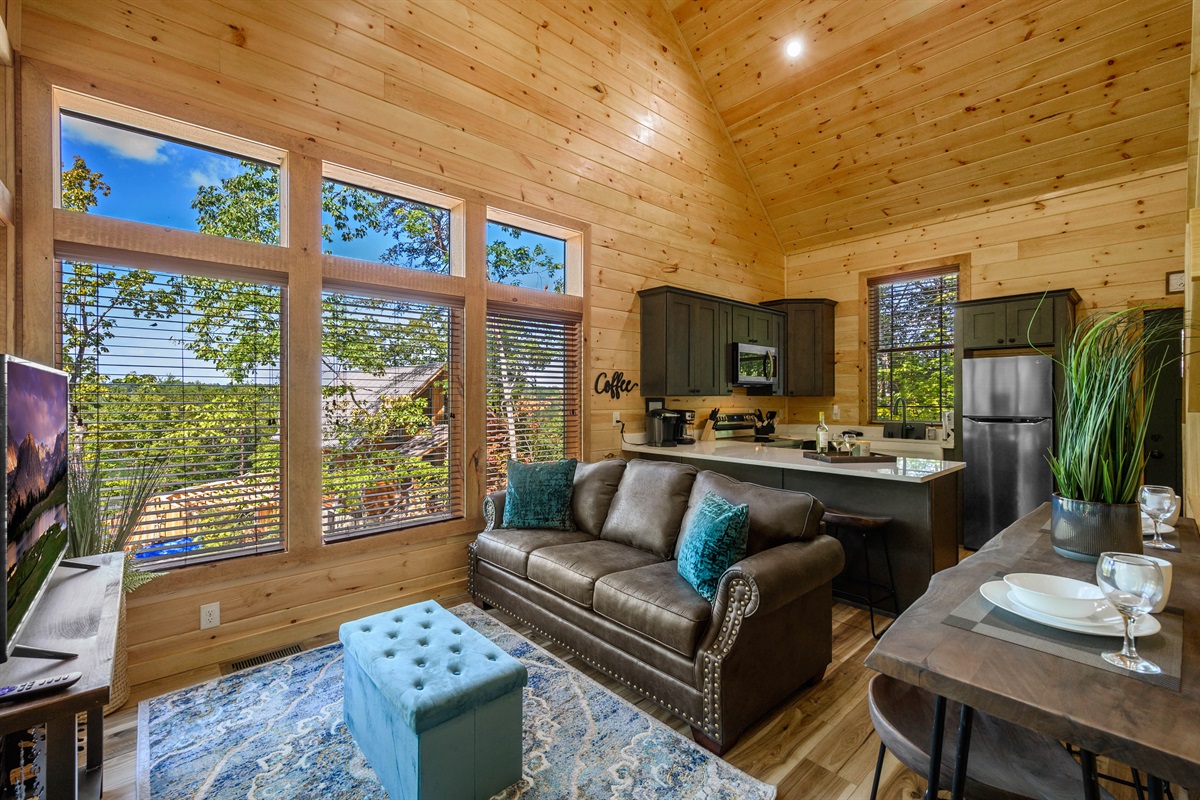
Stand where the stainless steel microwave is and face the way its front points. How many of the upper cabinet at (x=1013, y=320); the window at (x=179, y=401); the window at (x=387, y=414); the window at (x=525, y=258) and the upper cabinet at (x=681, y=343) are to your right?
4

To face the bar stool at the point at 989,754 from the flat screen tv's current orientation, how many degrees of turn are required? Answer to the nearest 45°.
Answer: approximately 45° to its right

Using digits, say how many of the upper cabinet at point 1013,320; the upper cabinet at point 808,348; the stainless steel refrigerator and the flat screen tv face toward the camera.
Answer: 3

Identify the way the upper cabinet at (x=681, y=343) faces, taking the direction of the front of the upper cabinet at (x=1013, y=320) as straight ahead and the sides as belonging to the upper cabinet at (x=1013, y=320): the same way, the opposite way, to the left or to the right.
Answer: to the left

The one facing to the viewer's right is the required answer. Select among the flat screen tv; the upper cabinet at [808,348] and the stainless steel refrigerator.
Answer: the flat screen tv

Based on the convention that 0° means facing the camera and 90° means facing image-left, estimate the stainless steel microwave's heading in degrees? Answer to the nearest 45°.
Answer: approximately 315°

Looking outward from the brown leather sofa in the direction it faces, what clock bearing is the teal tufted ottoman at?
The teal tufted ottoman is roughly at 12 o'clock from the brown leather sofa.

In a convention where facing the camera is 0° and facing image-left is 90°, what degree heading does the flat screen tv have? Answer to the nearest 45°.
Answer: approximately 270°

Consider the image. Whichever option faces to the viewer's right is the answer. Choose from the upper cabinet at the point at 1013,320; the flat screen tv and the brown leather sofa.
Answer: the flat screen tv

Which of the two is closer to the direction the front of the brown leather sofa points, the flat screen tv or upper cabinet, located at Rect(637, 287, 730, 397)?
the flat screen tv

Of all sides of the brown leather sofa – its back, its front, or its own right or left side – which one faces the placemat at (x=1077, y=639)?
left

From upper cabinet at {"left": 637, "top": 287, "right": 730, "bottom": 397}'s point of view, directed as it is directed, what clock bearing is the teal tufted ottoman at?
The teal tufted ottoman is roughly at 2 o'clock from the upper cabinet.
